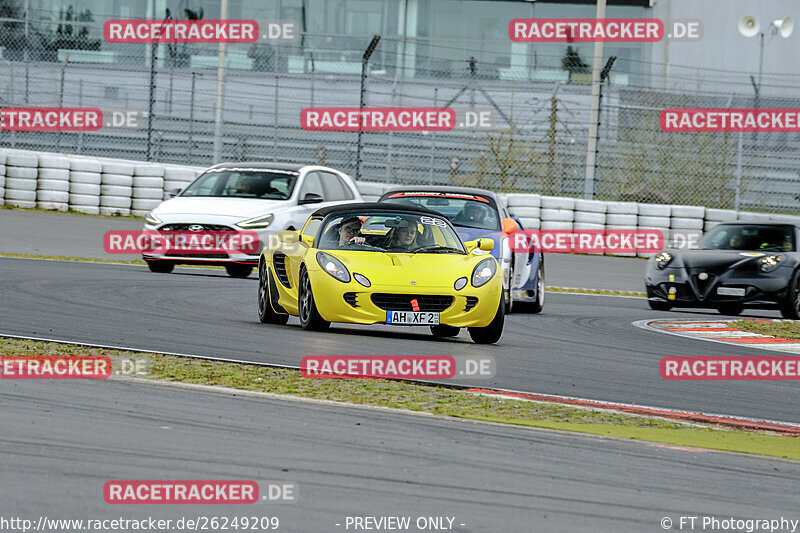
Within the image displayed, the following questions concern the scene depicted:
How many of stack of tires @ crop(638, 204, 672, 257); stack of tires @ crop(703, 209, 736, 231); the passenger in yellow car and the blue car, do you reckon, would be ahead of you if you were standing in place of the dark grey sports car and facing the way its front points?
2

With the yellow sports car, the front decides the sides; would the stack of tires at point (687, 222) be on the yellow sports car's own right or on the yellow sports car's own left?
on the yellow sports car's own left

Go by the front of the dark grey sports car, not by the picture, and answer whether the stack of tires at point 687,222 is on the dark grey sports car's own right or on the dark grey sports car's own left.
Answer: on the dark grey sports car's own right

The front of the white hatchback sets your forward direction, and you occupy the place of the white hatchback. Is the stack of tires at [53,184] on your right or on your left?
on your right

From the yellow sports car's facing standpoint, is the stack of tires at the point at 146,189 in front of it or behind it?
behind

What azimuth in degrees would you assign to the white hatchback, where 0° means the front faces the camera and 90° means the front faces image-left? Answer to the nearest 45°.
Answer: approximately 45°

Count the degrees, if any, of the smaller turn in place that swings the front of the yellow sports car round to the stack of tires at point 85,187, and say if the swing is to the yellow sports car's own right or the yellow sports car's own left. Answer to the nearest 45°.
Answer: approximately 180°

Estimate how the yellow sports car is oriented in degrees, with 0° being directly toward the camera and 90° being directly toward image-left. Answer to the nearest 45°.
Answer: approximately 315°

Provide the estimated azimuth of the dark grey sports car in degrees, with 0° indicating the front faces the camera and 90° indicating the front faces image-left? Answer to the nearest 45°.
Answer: approximately 45°
